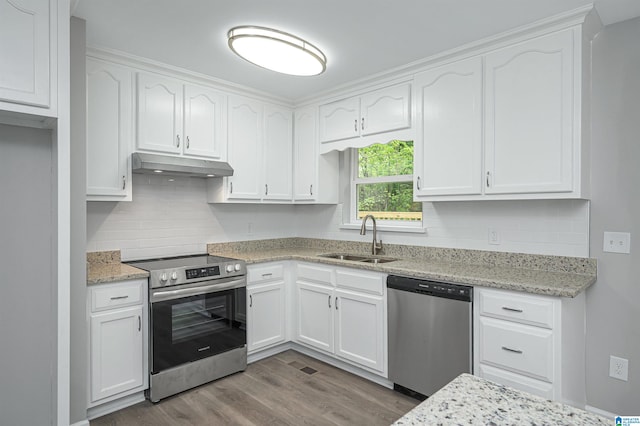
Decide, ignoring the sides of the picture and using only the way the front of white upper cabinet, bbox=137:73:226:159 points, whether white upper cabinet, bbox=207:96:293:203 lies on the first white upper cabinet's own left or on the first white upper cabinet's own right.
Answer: on the first white upper cabinet's own left

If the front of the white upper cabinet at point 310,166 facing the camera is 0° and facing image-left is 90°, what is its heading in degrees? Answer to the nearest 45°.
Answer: approximately 45°

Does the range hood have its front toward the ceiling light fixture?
yes
